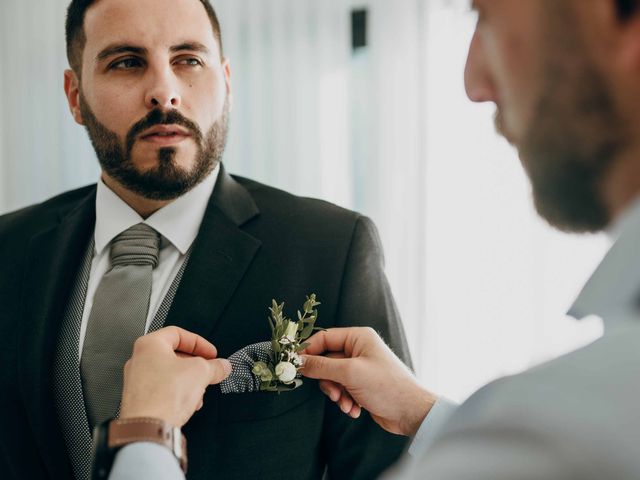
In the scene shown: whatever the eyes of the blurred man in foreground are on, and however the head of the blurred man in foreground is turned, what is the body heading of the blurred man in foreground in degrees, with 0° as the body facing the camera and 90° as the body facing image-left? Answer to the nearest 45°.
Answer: approximately 135°

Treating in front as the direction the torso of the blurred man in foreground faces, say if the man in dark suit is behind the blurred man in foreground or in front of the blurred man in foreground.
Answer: in front

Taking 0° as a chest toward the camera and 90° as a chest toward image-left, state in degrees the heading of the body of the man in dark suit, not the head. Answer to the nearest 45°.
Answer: approximately 0°

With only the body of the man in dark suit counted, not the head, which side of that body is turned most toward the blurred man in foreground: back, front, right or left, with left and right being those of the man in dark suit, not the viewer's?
front

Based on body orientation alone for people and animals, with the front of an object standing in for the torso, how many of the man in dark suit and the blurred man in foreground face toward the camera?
1
